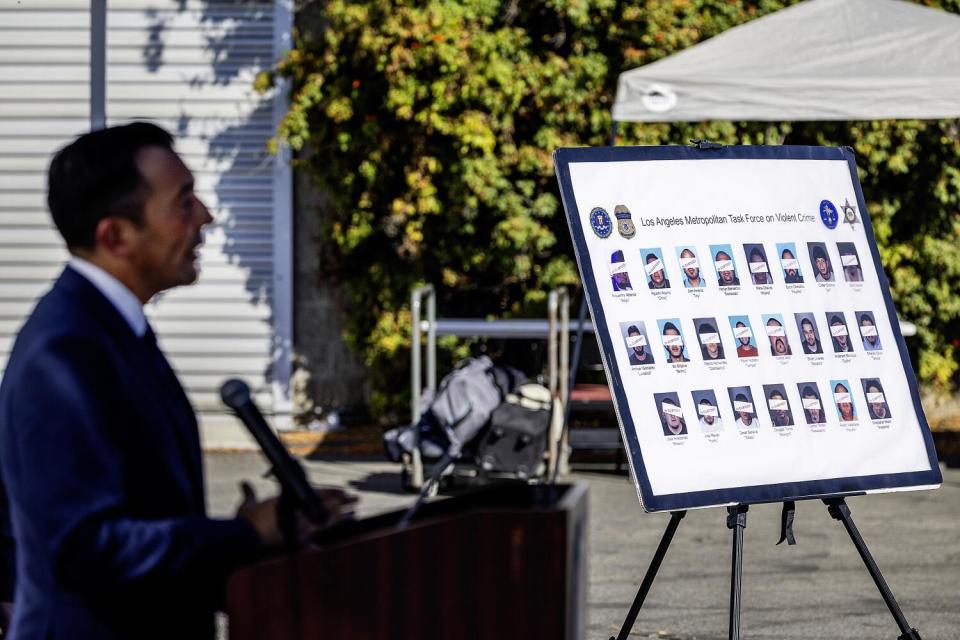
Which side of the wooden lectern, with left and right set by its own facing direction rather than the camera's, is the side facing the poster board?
left

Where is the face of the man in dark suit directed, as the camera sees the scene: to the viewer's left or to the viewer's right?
to the viewer's right

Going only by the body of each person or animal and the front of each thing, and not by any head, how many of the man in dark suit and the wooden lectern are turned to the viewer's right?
2

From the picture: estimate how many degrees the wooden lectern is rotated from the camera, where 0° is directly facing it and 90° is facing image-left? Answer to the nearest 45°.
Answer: approximately 270°

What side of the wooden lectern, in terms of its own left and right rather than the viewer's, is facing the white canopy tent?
left

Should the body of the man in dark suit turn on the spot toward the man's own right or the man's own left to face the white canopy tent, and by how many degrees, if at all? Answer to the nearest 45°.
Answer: approximately 45° to the man's own left

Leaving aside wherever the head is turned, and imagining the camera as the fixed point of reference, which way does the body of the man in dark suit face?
to the viewer's right
